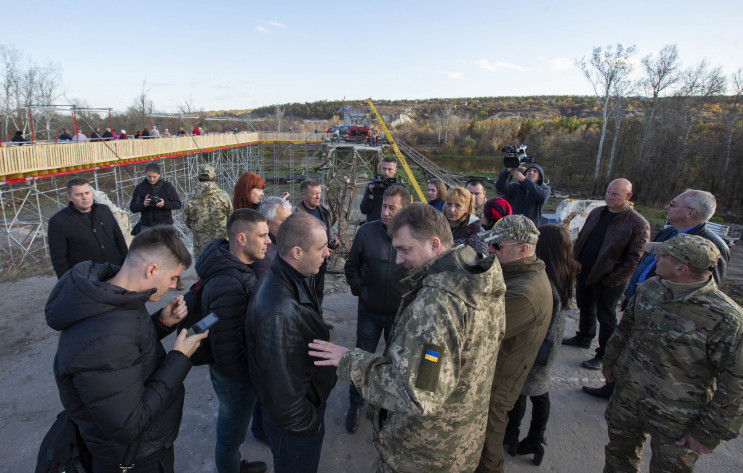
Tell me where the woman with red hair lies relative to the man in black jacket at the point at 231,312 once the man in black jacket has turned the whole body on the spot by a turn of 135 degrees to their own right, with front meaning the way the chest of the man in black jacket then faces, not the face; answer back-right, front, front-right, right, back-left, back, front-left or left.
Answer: back-right

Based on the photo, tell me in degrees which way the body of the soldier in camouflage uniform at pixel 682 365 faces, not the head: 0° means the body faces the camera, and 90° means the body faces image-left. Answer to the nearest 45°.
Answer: approximately 45°

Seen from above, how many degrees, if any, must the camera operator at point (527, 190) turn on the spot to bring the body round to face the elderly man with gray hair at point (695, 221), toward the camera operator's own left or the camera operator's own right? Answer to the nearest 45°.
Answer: approximately 90° to the camera operator's own left

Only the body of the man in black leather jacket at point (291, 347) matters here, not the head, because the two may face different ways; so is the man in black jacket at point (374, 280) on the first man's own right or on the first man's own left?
on the first man's own left

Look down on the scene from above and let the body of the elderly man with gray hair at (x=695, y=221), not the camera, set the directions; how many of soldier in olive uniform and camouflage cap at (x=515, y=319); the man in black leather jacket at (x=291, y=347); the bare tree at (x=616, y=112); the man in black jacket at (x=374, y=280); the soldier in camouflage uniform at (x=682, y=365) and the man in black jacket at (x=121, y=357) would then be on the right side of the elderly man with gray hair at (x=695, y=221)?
1

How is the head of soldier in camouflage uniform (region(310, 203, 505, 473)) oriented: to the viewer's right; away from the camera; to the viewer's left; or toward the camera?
to the viewer's left

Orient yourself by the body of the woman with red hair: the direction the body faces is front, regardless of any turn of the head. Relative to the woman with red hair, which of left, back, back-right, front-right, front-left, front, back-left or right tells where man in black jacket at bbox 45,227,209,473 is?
right

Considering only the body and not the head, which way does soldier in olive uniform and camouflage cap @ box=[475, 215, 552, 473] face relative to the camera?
to the viewer's left

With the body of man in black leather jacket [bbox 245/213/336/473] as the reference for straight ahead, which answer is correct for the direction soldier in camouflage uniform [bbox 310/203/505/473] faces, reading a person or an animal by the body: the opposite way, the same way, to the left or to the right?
the opposite way

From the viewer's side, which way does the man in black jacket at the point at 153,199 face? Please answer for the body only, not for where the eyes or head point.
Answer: toward the camera

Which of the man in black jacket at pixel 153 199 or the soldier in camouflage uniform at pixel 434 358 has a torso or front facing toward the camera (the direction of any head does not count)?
the man in black jacket

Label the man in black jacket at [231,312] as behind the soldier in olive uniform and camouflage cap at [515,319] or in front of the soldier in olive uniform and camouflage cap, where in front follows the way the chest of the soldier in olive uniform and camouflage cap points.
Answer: in front

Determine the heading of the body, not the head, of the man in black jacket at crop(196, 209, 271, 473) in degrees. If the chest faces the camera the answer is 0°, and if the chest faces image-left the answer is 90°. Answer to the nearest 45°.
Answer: approximately 270°

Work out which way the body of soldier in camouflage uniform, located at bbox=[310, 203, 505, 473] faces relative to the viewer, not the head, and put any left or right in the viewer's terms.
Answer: facing to the left of the viewer

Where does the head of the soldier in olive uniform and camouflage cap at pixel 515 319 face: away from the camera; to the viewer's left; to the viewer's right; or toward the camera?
to the viewer's left

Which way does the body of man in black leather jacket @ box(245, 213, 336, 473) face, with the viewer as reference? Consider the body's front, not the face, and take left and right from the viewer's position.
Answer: facing to the right of the viewer

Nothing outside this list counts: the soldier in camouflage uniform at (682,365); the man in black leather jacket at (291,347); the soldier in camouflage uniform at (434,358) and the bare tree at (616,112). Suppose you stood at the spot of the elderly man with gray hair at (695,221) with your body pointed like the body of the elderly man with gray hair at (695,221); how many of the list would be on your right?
1

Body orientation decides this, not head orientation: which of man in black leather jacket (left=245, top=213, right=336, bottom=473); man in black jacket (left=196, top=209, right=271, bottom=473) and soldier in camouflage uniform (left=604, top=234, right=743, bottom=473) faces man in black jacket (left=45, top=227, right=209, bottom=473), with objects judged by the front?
the soldier in camouflage uniform

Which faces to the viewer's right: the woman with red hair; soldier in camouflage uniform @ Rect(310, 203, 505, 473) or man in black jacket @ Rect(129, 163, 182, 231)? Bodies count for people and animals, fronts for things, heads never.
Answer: the woman with red hair
